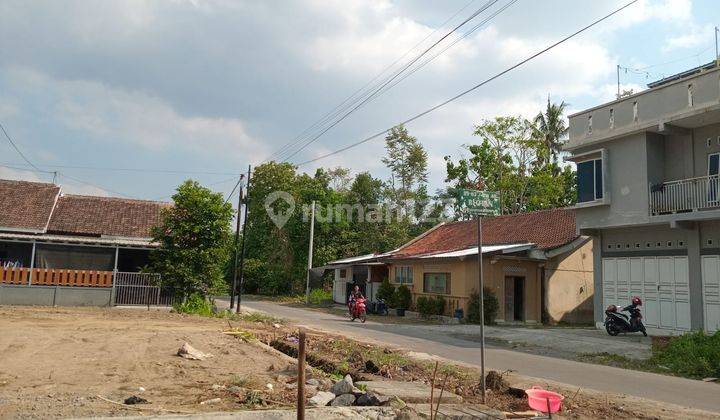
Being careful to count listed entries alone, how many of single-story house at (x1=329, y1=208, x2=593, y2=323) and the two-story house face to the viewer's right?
0

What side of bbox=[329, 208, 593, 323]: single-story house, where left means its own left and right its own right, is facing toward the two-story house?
left

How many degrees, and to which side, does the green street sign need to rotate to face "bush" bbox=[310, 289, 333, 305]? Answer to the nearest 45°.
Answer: approximately 180°

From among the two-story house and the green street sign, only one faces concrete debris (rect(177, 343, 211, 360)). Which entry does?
the two-story house

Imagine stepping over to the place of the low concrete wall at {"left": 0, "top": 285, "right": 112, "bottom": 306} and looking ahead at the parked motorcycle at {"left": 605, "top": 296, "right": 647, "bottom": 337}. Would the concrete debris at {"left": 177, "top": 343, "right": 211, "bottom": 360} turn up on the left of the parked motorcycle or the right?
right

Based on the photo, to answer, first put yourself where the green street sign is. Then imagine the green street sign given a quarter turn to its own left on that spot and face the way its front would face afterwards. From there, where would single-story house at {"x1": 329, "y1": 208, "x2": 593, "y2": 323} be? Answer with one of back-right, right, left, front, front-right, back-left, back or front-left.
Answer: left

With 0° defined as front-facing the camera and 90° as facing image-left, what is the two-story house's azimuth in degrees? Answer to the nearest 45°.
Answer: approximately 45°

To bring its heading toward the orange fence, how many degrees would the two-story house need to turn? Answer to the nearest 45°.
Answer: approximately 45° to its right

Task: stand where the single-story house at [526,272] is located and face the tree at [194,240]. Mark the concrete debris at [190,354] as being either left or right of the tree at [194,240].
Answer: left

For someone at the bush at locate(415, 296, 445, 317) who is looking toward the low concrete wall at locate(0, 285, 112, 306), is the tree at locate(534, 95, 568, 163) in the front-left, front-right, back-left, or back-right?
back-right

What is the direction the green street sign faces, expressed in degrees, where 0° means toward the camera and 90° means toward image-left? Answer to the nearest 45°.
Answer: approximately 0°

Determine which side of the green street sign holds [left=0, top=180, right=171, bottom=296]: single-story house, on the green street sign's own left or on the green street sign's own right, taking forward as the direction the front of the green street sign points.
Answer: on the green street sign's own right

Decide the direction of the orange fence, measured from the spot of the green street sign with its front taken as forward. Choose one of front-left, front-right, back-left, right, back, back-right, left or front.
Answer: back-right

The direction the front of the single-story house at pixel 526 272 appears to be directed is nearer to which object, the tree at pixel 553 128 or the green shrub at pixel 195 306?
the green shrub

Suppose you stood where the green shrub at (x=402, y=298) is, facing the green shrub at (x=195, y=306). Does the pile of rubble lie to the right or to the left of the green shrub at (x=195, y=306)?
left
